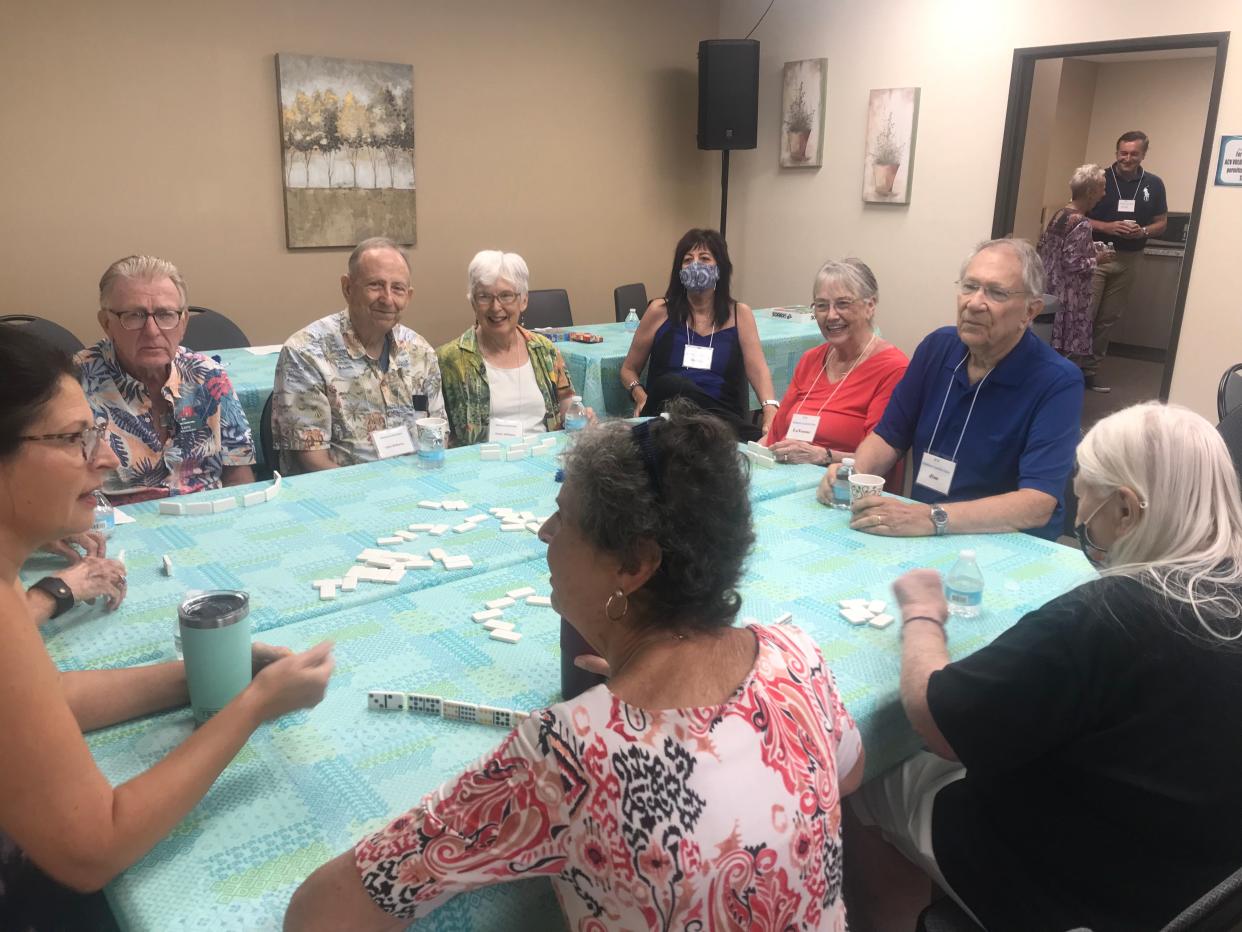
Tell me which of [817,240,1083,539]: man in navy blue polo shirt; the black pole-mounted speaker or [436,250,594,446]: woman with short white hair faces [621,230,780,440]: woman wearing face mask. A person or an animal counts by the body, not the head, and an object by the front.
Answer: the black pole-mounted speaker

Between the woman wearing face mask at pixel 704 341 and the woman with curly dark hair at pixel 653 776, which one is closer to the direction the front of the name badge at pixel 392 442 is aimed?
the woman with curly dark hair

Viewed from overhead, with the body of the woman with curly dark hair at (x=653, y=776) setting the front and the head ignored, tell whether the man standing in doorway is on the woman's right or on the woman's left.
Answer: on the woman's right

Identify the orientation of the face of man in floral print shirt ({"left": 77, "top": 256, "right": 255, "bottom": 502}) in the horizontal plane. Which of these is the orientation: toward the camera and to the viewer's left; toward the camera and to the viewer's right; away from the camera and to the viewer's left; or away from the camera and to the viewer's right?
toward the camera and to the viewer's right

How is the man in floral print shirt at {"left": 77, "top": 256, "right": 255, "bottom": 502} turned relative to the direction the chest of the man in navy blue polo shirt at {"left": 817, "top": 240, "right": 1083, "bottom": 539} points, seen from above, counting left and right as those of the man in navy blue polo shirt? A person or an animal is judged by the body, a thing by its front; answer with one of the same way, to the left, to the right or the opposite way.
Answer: to the left

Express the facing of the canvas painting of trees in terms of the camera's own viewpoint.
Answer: facing the viewer and to the right of the viewer

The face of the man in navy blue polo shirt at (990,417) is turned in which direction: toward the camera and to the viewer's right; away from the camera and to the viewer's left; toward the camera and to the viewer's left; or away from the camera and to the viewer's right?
toward the camera and to the viewer's left

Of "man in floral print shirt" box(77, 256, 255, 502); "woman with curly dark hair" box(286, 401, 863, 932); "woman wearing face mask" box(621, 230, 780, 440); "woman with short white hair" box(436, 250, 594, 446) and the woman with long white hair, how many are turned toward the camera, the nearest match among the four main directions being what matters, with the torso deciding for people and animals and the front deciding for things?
3

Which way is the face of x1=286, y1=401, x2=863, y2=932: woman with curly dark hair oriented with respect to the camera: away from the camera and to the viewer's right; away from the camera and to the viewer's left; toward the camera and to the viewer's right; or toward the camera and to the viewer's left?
away from the camera and to the viewer's left

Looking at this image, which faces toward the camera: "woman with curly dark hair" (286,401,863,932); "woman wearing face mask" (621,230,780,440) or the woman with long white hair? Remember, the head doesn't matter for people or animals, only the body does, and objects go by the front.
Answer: the woman wearing face mask

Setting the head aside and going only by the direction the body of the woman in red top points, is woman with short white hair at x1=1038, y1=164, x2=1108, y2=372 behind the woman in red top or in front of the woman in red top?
behind

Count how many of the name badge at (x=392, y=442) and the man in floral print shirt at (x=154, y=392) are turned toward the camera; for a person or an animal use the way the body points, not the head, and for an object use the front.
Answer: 2

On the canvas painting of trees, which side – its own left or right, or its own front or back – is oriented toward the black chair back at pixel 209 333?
front

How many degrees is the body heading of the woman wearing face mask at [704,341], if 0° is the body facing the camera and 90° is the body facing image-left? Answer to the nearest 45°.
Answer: approximately 0°
